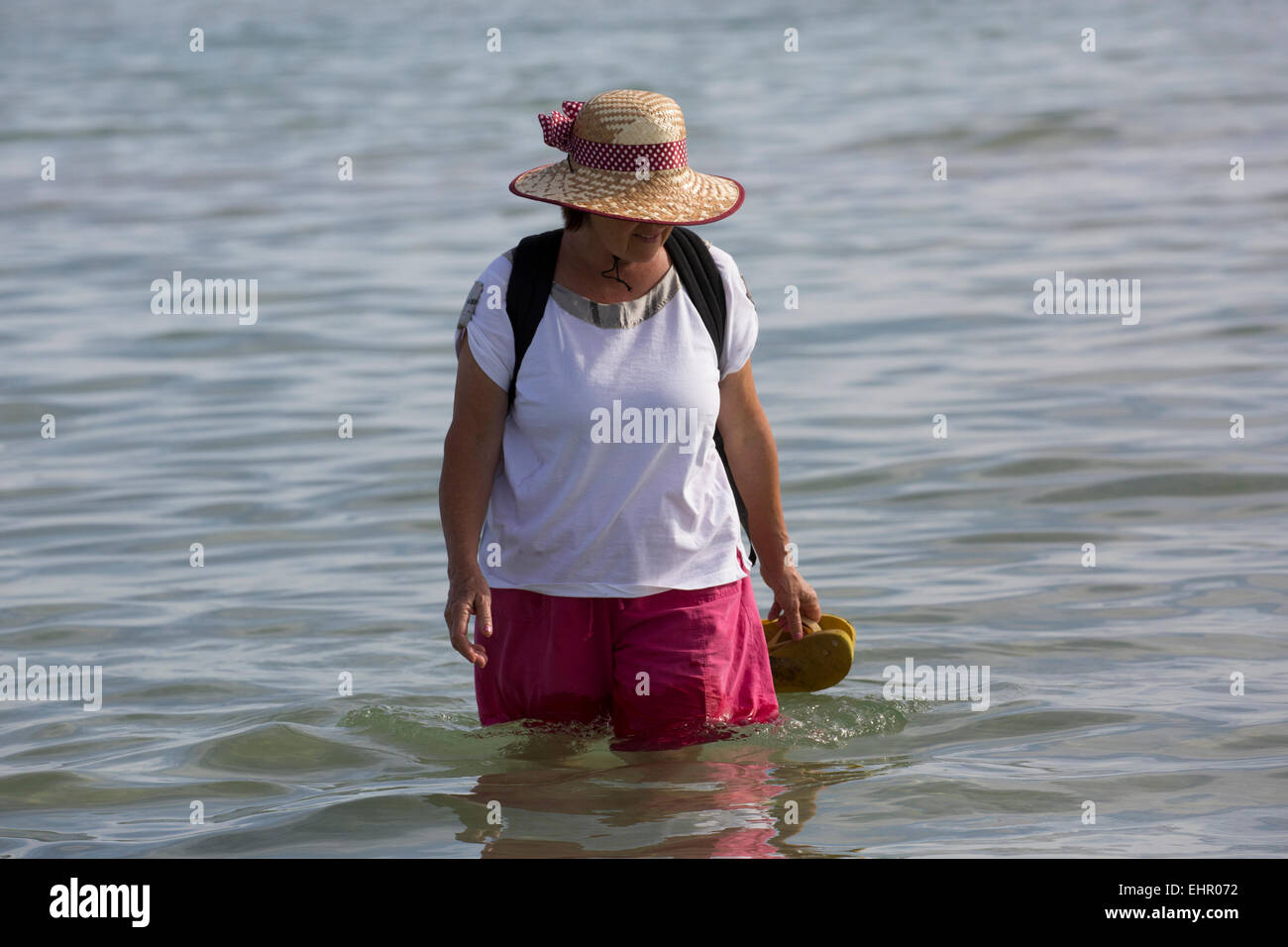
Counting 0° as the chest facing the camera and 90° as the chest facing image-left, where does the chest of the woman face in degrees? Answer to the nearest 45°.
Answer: approximately 0°
